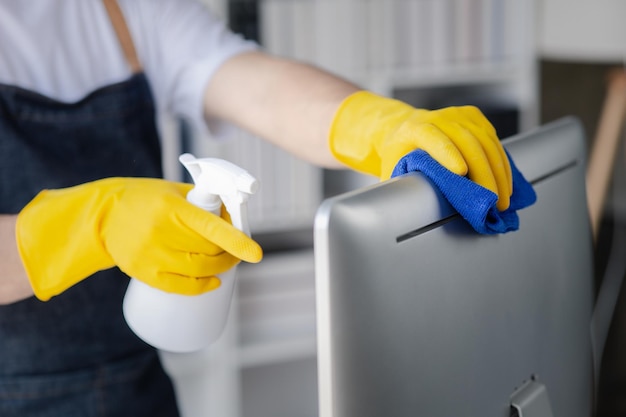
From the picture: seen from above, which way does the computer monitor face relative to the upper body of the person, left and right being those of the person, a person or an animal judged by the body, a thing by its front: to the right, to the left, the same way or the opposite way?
the opposite way

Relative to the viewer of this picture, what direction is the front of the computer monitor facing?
facing away from the viewer and to the left of the viewer
